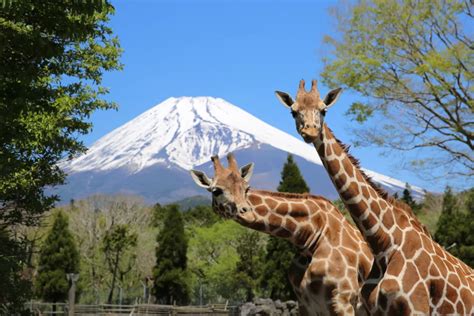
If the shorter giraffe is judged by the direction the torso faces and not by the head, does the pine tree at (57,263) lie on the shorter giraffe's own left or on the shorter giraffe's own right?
on the shorter giraffe's own right

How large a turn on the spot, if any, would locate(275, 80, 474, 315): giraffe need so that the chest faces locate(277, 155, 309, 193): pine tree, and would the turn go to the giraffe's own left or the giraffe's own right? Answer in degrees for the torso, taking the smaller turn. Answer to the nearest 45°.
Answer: approximately 135° to the giraffe's own right

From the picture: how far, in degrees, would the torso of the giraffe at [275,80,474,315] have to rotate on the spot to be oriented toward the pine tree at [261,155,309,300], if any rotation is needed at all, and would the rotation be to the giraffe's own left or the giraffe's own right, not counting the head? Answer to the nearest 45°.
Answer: approximately 135° to the giraffe's own right

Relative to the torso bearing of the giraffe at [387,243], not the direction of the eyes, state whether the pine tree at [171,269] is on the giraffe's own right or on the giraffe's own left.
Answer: on the giraffe's own right

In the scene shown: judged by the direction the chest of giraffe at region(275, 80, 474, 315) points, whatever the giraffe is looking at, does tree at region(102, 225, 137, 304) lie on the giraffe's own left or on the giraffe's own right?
on the giraffe's own right

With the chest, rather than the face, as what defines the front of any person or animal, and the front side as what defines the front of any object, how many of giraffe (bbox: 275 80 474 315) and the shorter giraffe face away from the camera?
0
